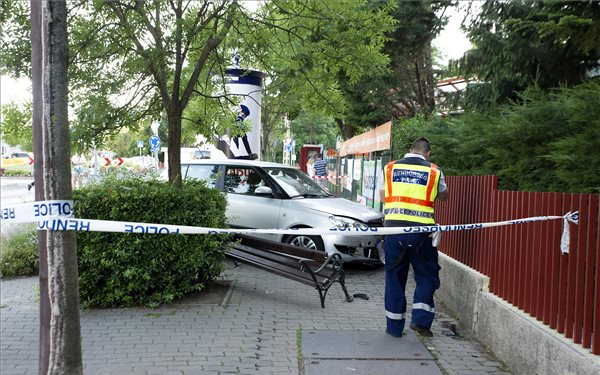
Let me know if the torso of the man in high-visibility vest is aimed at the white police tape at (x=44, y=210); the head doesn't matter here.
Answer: no

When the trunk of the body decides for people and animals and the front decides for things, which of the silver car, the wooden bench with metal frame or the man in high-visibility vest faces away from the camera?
the man in high-visibility vest

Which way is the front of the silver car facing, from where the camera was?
facing the viewer and to the right of the viewer

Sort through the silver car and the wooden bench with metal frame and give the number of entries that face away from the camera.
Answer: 0

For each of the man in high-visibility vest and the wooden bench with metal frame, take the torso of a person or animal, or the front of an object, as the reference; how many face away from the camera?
1

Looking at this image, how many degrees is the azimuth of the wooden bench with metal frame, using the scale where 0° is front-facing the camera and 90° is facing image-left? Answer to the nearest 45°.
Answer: approximately 45°

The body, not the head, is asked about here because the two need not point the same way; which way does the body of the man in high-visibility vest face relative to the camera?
away from the camera

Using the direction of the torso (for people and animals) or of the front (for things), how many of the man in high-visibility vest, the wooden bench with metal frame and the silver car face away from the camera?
1

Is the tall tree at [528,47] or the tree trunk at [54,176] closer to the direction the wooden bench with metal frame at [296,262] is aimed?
the tree trunk

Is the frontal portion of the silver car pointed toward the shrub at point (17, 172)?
no

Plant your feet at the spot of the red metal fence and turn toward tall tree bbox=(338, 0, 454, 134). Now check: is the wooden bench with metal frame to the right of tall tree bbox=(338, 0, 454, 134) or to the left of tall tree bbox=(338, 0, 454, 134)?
left

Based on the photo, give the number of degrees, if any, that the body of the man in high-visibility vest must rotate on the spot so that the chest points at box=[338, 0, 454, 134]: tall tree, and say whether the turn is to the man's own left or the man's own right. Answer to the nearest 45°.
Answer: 0° — they already face it

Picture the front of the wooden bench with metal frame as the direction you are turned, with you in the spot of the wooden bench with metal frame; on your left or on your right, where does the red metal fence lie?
on your left
